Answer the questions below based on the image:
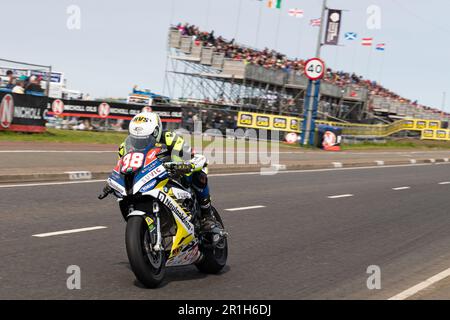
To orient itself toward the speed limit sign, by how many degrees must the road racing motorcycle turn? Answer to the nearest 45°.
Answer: approximately 135° to its right

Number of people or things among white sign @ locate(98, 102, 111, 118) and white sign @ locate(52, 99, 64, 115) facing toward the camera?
2

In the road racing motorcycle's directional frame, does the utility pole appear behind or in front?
behind

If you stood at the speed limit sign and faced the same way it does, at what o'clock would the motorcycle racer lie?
The motorcycle racer is roughly at 12 o'clock from the speed limit sign.

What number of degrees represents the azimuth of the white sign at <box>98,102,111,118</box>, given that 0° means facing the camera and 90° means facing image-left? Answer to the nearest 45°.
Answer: approximately 0°
